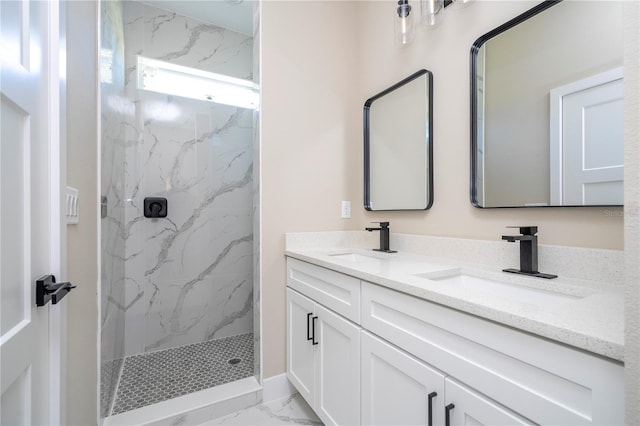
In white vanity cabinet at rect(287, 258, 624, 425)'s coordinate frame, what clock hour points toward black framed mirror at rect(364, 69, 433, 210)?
The black framed mirror is roughly at 4 o'clock from the white vanity cabinet.

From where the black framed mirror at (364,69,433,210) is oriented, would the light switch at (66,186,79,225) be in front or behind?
in front

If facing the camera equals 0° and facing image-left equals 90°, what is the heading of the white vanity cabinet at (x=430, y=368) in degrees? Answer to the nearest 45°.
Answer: approximately 45°

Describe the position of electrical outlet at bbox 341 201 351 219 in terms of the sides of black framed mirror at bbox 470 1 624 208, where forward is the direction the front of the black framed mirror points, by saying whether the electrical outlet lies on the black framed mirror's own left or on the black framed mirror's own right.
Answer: on the black framed mirror's own right

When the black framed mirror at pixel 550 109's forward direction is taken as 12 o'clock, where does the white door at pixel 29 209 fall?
The white door is roughly at 12 o'clock from the black framed mirror.

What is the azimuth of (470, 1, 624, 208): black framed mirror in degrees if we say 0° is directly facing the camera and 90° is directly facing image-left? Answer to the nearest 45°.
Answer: approximately 45°

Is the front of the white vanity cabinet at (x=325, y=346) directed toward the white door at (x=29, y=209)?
yes

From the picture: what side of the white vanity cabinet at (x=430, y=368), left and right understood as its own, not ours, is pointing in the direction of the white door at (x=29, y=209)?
front

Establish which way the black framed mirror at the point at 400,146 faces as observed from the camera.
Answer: facing the viewer and to the left of the viewer

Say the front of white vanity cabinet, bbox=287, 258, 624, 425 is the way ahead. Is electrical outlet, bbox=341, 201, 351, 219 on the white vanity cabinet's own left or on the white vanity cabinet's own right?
on the white vanity cabinet's own right
